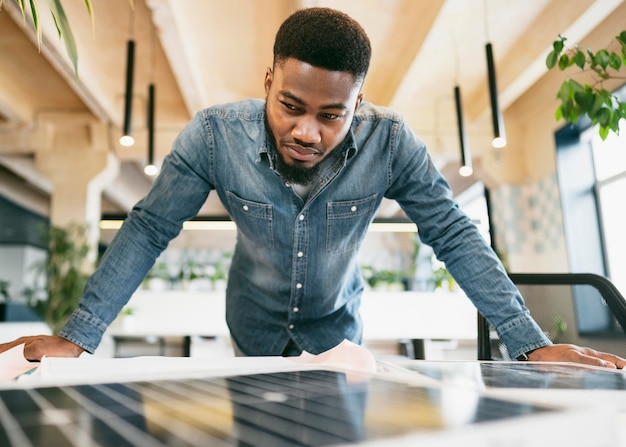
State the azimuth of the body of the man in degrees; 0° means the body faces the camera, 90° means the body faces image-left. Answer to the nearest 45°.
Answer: approximately 0°

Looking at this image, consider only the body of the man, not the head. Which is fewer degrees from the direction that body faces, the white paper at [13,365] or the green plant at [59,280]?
the white paper

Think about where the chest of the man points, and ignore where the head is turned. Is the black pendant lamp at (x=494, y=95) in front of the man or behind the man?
behind

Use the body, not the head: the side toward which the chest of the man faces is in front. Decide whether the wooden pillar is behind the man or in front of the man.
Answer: behind

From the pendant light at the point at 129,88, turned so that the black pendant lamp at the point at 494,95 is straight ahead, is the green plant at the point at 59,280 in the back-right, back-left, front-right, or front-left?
back-left

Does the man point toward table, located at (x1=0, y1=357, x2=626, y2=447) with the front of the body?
yes

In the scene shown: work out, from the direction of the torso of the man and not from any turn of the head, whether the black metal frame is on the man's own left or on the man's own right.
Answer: on the man's own left

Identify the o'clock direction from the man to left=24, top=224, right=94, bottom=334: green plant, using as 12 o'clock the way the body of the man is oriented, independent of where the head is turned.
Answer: The green plant is roughly at 5 o'clock from the man.
